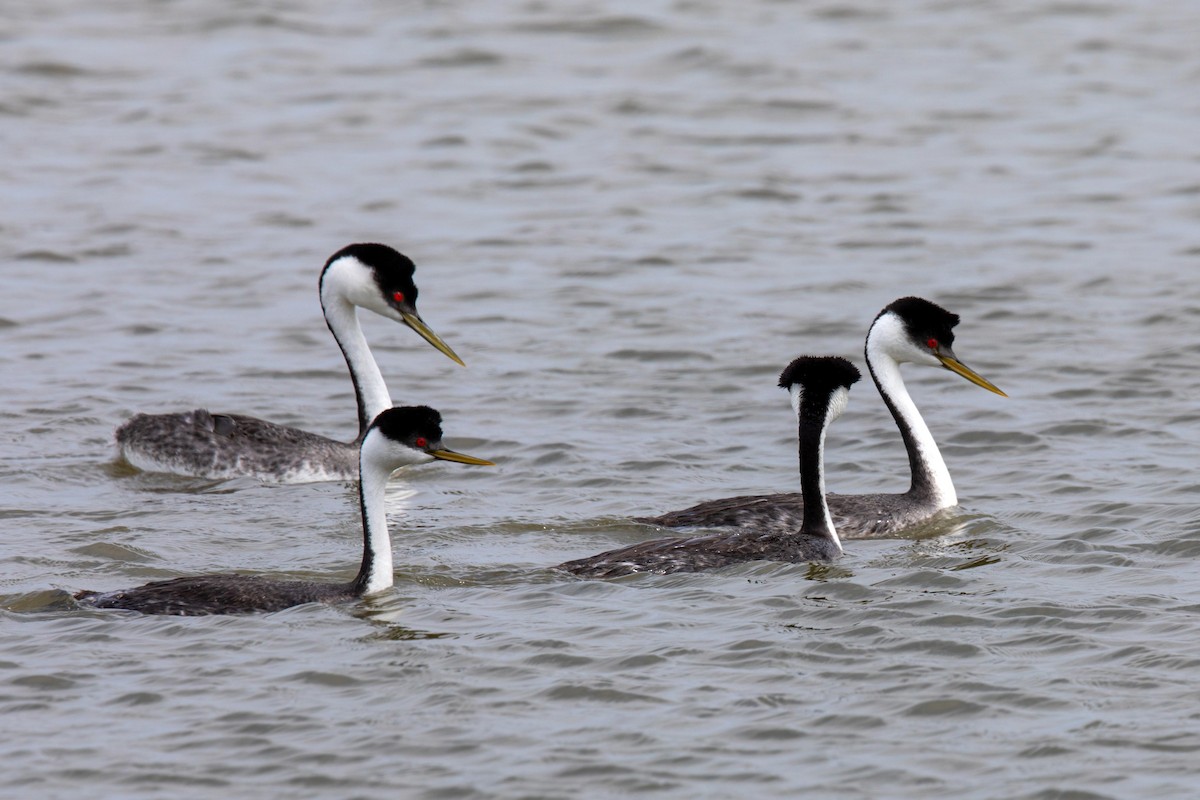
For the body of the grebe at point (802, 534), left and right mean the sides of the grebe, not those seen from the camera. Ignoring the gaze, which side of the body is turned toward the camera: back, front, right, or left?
right

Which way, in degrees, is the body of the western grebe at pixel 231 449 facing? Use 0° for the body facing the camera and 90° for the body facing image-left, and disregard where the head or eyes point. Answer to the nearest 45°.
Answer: approximately 270°

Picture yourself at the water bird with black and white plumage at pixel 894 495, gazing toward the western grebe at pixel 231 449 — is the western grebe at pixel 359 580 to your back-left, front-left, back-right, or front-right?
front-left

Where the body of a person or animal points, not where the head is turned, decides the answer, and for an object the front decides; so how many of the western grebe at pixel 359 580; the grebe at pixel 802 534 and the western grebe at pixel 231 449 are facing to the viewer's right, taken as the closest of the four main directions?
3

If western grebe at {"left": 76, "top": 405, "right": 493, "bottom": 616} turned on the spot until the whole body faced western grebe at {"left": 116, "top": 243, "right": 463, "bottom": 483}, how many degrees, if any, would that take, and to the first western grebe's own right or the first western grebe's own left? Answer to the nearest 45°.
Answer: approximately 90° to the first western grebe's own left

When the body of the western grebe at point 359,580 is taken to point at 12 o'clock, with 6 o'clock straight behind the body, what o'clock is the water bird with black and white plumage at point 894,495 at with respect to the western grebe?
The water bird with black and white plumage is roughly at 11 o'clock from the western grebe.

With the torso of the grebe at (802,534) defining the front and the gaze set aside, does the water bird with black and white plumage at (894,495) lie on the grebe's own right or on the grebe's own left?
on the grebe's own left

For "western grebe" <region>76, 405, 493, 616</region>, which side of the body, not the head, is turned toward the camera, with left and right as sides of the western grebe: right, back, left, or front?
right

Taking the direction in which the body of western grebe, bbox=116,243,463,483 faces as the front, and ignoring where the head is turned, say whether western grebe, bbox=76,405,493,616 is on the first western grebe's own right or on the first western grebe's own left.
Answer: on the first western grebe's own right

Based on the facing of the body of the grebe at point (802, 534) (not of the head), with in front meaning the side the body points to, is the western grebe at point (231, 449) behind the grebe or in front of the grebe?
behind

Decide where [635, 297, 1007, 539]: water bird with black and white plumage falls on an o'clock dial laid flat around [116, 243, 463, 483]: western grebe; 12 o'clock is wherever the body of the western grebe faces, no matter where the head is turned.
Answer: The water bird with black and white plumage is roughly at 1 o'clock from the western grebe.

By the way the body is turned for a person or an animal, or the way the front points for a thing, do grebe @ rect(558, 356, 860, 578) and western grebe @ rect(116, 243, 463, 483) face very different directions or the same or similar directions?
same or similar directions

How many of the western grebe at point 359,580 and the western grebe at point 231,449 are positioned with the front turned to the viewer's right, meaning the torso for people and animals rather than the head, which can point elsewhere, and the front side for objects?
2

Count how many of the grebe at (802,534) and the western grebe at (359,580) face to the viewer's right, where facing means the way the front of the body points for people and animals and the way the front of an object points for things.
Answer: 2

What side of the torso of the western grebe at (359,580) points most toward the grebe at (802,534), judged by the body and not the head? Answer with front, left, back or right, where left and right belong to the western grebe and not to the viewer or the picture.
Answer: front

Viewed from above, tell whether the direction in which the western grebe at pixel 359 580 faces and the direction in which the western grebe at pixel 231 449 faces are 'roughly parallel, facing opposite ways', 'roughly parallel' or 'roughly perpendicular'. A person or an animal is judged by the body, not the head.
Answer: roughly parallel
